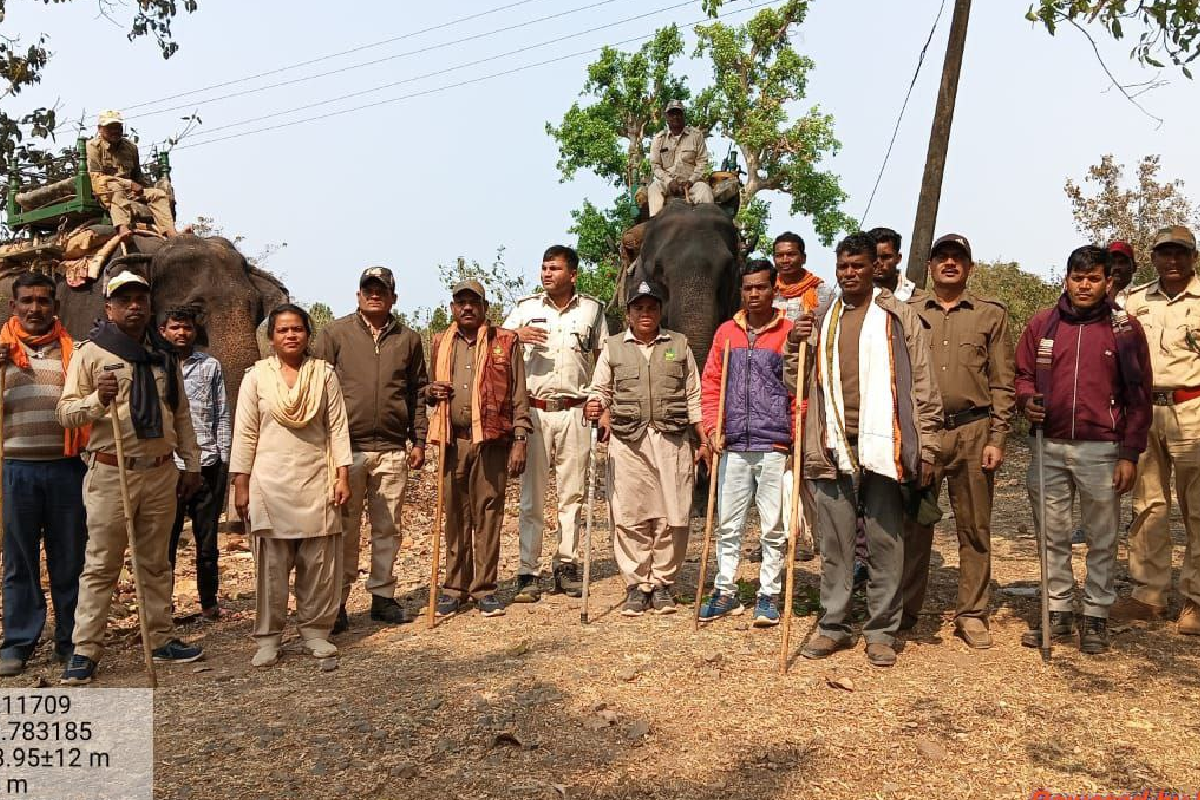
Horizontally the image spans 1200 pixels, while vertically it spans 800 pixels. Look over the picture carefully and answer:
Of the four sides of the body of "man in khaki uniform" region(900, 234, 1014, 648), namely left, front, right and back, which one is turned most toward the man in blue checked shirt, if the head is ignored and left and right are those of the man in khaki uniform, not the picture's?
right

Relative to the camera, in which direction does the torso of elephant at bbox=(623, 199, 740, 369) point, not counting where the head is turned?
toward the camera

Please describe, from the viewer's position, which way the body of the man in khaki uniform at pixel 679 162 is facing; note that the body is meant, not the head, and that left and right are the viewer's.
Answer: facing the viewer

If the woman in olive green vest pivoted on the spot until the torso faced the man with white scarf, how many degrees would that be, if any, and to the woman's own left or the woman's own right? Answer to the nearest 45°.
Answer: approximately 45° to the woman's own left

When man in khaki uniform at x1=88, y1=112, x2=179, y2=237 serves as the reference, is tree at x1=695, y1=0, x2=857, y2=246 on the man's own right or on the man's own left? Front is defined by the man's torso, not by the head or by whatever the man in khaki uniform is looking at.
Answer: on the man's own left

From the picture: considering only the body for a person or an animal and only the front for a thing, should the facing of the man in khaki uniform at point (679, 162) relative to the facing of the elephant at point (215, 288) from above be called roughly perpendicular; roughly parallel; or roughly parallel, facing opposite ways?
roughly perpendicular

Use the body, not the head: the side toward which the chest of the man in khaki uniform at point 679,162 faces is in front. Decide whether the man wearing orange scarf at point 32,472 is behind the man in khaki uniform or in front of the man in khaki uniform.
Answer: in front

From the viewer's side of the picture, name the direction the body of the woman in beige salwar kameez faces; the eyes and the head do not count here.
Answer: toward the camera

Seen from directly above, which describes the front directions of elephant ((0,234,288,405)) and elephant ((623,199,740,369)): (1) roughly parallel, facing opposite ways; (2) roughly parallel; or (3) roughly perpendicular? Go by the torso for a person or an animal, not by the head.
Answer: roughly perpendicular

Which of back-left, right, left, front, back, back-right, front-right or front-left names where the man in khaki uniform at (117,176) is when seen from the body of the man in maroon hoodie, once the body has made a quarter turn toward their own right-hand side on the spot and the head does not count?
front

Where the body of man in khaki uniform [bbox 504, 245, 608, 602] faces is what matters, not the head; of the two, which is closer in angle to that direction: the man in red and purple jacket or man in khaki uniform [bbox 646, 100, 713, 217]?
the man in red and purple jacket

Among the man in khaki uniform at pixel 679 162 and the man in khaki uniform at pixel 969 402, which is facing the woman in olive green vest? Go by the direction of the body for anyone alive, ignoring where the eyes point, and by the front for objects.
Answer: the man in khaki uniform at pixel 679 162

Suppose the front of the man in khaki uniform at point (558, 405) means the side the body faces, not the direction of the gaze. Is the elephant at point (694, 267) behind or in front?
behind
